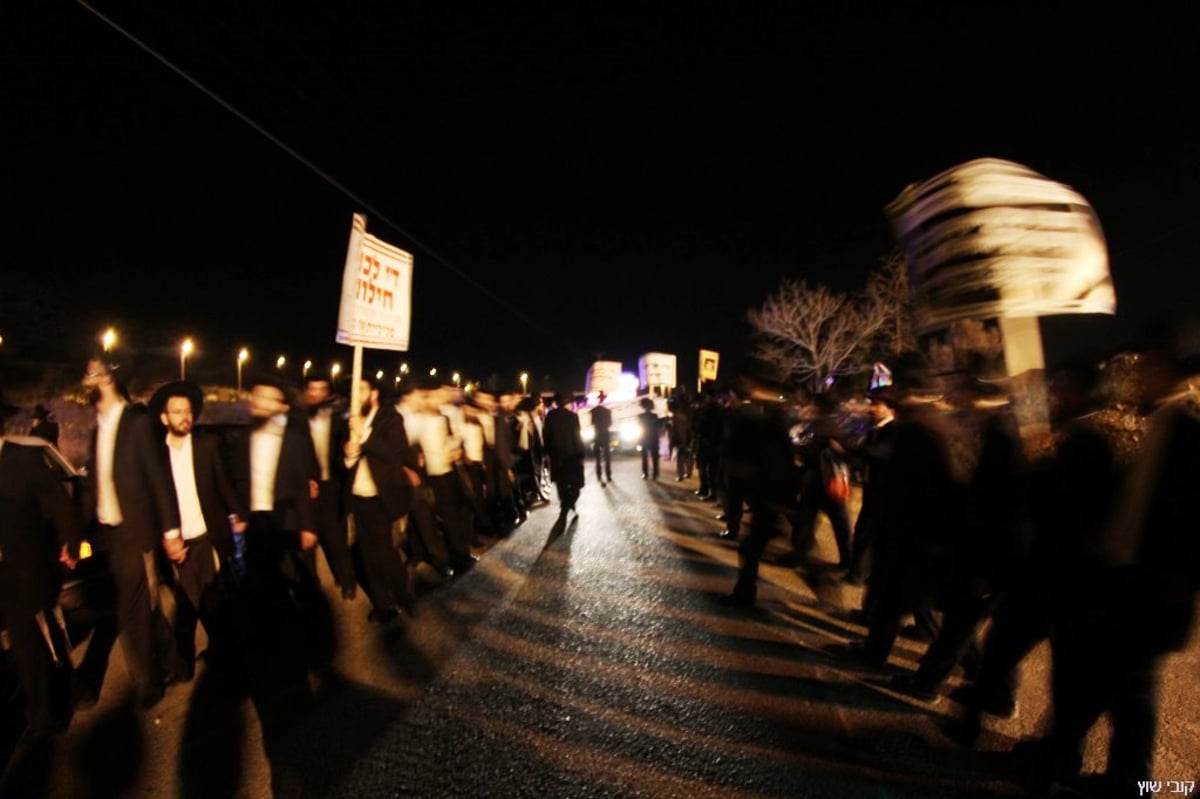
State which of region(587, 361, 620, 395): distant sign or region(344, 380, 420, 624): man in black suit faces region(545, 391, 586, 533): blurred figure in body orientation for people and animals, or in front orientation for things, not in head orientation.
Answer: the distant sign

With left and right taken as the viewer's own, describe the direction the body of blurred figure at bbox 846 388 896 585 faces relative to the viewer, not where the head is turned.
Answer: facing to the left of the viewer

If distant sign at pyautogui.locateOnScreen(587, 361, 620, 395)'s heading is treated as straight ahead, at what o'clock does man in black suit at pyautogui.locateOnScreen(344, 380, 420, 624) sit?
The man in black suit is roughly at 12 o'clock from the distant sign.
